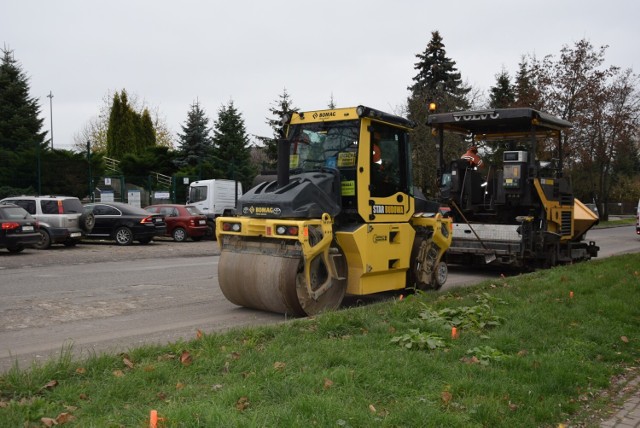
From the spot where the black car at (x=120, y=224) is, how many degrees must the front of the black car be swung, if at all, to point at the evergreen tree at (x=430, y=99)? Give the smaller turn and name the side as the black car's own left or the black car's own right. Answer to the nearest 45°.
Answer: approximately 90° to the black car's own right

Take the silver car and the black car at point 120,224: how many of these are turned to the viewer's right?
0

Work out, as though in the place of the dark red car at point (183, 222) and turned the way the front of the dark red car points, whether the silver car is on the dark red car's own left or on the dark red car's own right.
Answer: on the dark red car's own left

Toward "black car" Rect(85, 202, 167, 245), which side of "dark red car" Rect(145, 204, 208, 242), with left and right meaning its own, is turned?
left

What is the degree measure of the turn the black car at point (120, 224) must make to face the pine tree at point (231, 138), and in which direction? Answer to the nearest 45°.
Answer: approximately 45° to its right

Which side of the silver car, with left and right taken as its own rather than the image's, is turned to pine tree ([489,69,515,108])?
right

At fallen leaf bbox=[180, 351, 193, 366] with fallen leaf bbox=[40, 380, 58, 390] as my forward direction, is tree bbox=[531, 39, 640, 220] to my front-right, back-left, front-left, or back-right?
back-right

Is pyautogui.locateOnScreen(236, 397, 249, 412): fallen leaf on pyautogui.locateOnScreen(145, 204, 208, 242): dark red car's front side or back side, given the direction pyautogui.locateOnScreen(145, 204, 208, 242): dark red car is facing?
on the back side

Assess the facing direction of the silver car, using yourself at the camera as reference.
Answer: facing away from the viewer and to the left of the viewer

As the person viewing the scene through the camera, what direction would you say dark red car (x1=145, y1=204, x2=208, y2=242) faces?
facing away from the viewer and to the left of the viewer

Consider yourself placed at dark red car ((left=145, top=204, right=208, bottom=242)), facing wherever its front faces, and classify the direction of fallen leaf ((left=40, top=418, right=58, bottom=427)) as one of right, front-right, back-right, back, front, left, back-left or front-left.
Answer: back-left

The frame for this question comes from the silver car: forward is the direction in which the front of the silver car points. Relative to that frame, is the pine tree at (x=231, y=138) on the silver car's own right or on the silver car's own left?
on the silver car's own right

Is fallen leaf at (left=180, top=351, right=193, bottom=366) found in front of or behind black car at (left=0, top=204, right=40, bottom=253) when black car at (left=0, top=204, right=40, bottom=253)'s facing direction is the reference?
behind

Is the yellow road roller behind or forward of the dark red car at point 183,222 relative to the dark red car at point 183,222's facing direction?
behind

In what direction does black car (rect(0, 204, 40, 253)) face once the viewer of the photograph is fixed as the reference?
facing away from the viewer and to the left of the viewer
